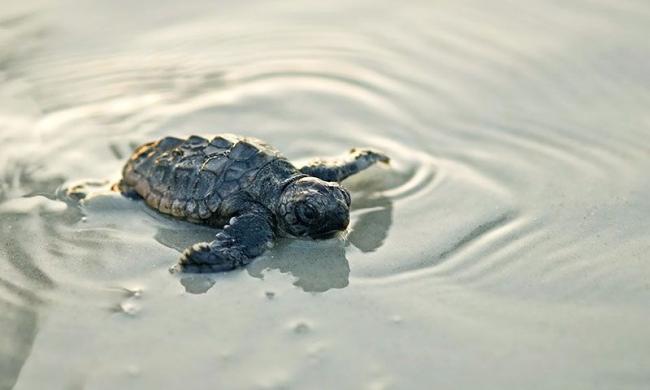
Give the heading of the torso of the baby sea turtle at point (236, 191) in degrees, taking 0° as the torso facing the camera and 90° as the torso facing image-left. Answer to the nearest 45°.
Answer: approximately 315°
